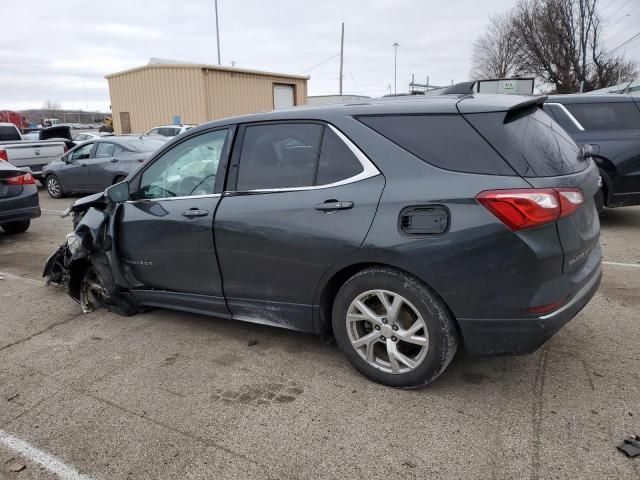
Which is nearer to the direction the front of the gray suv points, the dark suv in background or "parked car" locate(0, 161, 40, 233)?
the parked car

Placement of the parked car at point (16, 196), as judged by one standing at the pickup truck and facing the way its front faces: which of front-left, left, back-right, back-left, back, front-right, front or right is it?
back-left

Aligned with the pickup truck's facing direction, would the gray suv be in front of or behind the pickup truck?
behind

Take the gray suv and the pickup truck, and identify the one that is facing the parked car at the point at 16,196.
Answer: the gray suv

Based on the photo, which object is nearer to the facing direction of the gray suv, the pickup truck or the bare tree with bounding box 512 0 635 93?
the pickup truck

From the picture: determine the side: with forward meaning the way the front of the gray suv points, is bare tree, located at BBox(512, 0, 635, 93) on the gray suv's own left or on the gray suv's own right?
on the gray suv's own right

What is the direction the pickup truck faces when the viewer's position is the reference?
facing away from the viewer and to the left of the viewer

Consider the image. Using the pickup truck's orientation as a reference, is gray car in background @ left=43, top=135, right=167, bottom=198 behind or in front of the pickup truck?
behind

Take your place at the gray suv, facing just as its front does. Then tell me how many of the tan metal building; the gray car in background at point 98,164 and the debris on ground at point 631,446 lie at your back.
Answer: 1

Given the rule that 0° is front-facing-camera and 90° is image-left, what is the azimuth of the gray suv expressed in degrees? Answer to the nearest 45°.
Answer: approximately 135°
